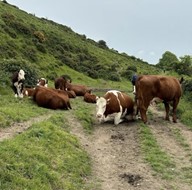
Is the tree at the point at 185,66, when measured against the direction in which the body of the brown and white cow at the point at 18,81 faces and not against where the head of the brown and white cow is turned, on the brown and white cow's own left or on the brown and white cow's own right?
on the brown and white cow's own left

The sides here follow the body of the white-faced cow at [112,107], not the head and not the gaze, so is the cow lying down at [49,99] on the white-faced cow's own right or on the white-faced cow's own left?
on the white-faced cow's own right

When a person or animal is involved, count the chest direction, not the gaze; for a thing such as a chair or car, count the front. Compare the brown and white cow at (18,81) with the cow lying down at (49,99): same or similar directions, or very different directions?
very different directions

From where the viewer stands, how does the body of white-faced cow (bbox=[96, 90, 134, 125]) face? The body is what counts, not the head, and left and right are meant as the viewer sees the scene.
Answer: facing the viewer and to the left of the viewer

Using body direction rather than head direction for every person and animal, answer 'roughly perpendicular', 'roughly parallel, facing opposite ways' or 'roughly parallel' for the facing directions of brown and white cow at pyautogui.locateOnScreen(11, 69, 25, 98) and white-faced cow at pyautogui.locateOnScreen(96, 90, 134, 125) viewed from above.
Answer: roughly perpendicular

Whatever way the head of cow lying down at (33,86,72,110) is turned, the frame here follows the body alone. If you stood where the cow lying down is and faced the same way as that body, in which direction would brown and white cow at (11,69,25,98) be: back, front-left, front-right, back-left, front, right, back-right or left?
front

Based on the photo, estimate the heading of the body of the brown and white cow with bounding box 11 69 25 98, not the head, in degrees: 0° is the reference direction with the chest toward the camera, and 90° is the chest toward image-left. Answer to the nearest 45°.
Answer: approximately 315°

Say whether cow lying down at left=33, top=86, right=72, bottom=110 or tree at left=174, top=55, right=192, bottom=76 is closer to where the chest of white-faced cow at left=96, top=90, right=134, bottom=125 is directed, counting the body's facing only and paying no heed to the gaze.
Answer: the cow lying down

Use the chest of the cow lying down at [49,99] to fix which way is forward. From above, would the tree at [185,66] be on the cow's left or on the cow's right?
on the cow's right

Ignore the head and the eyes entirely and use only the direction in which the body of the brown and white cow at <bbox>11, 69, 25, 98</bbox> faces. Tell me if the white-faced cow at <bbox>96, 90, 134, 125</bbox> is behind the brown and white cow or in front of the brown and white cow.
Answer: in front

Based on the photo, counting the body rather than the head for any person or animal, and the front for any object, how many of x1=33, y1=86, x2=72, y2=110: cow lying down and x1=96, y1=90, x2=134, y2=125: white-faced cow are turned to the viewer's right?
0

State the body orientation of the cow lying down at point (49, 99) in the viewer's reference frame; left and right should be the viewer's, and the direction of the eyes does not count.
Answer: facing away from the viewer and to the left of the viewer

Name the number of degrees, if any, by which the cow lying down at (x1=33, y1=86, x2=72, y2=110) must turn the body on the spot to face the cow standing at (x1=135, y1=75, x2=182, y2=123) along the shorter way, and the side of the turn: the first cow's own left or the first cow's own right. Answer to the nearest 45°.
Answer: approximately 135° to the first cow's own right

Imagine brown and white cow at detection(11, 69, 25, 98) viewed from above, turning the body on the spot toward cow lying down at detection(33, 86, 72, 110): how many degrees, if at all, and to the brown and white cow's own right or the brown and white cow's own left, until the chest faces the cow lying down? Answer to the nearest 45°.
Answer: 0° — it already faces it

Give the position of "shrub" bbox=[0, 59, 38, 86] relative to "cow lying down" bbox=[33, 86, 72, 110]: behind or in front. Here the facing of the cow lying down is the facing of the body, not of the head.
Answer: in front
